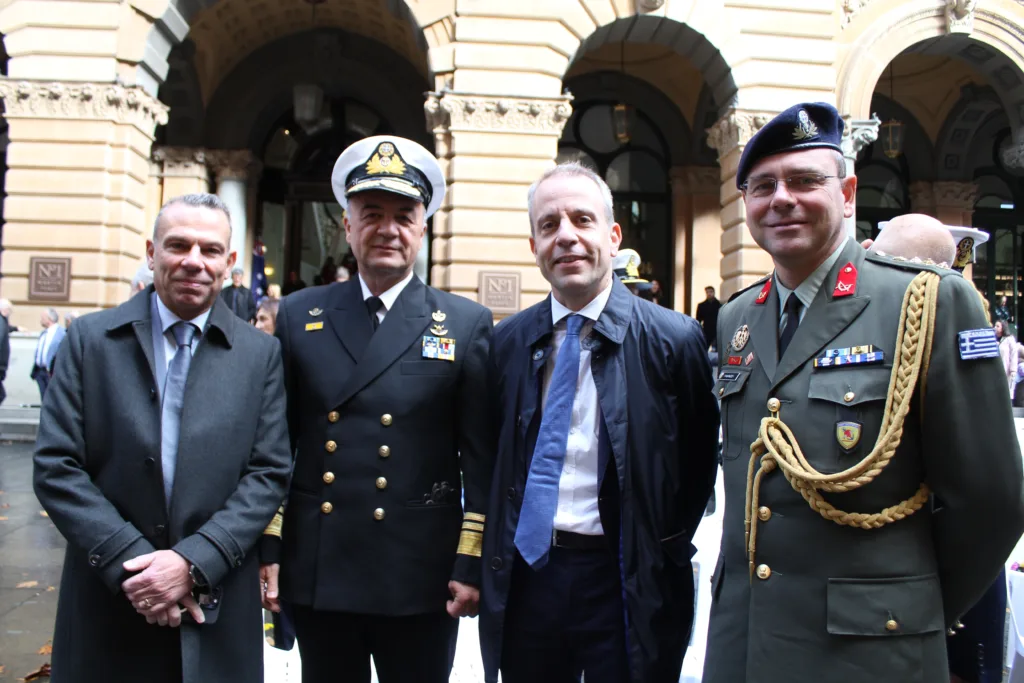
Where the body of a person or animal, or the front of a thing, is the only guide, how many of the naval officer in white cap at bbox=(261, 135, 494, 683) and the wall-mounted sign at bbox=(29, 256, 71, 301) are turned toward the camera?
2

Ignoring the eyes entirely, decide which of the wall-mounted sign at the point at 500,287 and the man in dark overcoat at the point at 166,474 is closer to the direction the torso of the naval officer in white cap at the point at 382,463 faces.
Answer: the man in dark overcoat

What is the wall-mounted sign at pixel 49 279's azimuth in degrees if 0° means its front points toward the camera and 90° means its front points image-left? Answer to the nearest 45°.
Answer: approximately 0°

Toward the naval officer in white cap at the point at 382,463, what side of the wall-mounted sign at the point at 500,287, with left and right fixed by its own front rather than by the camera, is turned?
front

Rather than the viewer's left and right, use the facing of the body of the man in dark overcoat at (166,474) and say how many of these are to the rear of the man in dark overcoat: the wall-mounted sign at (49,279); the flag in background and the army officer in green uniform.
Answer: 2

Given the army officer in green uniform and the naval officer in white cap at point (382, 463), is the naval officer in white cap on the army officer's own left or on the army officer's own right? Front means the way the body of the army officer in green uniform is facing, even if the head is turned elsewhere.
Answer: on the army officer's own right

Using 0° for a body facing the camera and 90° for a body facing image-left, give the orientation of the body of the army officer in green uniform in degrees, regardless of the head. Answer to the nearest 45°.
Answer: approximately 45°

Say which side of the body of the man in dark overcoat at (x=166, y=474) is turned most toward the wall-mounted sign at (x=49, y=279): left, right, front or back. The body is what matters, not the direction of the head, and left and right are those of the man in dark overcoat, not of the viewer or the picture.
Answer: back

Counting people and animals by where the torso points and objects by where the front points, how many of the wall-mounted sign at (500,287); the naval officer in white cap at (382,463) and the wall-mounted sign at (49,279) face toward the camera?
3

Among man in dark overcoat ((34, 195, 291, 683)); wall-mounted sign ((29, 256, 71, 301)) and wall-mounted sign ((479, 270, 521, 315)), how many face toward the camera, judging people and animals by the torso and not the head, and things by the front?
3
